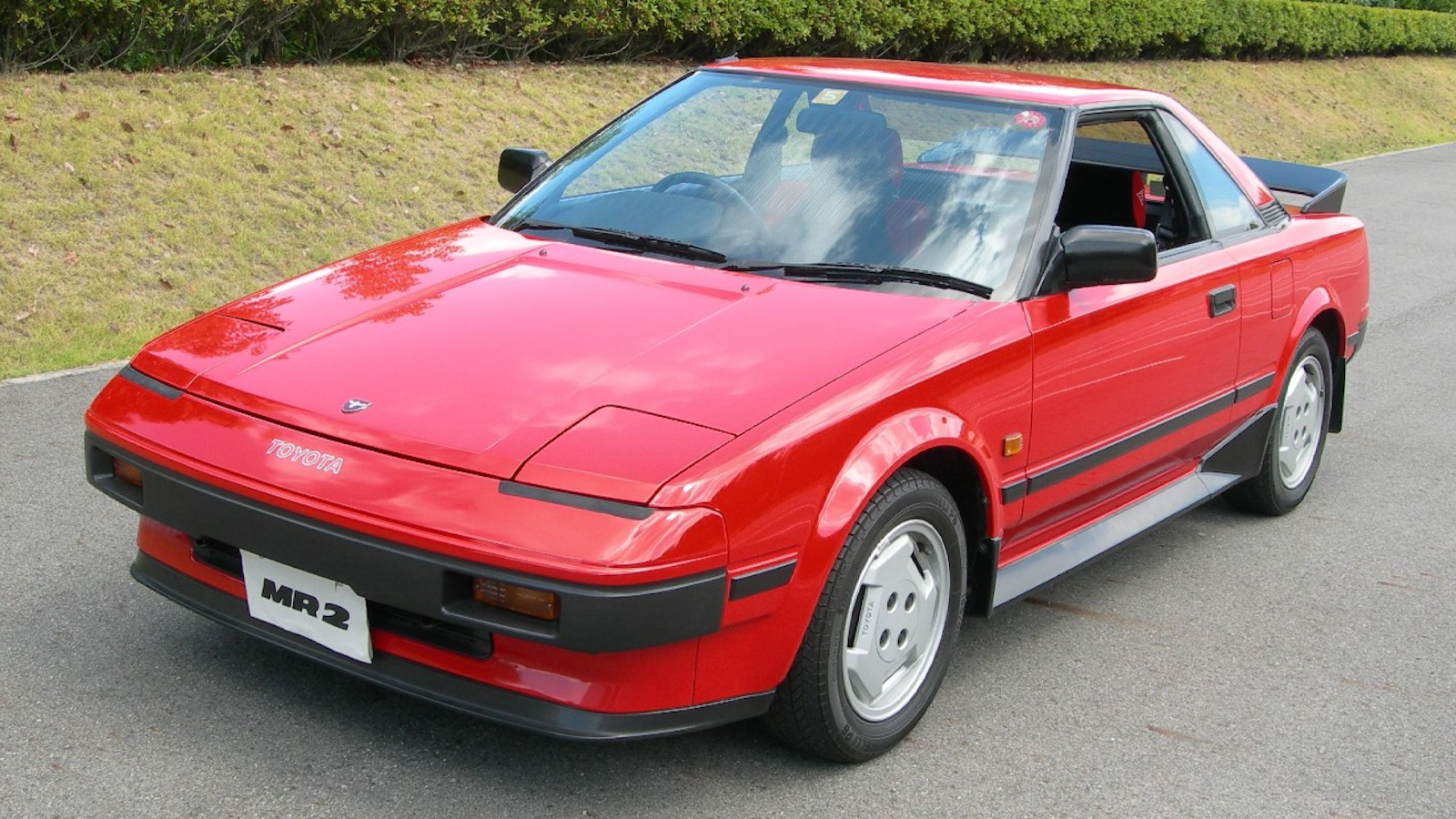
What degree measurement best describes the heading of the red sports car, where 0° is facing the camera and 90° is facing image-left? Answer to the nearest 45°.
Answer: approximately 45°

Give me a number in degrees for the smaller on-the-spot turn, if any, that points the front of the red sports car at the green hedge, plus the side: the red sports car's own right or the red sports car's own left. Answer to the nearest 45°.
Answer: approximately 135° to the red sports car's own right
